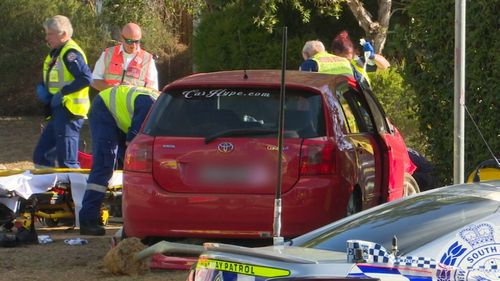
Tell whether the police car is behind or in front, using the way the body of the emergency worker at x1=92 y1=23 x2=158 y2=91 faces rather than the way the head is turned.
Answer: in front

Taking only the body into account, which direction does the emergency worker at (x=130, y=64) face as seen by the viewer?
toward the camera

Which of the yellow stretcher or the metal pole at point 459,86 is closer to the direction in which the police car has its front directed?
the metal pole

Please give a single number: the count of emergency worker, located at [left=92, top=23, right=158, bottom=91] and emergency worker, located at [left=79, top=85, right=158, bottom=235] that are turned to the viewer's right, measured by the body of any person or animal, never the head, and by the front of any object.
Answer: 1

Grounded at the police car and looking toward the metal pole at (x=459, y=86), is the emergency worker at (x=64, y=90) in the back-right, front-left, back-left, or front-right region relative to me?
front-left

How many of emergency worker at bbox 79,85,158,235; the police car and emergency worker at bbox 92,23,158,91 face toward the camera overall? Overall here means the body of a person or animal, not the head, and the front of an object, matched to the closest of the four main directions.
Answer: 1

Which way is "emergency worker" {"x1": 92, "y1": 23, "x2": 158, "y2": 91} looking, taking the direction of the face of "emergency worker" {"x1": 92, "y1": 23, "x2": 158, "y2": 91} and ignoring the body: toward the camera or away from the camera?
toward the camera

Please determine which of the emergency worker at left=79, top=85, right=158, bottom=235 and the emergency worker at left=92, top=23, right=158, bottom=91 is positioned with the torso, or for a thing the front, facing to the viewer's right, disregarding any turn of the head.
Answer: the emergency worker at left=79, top=85, right=158, bottom=235

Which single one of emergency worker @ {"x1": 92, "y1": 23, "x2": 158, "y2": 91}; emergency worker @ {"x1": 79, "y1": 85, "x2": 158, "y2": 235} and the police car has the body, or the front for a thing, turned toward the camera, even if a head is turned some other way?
emergency worker @ {"x1": 92, "y1": 23, "x2": 158, "y2": 91}

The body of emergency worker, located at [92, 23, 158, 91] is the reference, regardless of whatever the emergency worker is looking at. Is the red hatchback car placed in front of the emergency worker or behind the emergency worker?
in front

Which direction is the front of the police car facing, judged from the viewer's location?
facing away from the viewer and to the right of the viewer

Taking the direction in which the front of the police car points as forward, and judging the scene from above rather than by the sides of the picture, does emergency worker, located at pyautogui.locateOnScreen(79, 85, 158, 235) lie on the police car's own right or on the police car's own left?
on the police car's own left

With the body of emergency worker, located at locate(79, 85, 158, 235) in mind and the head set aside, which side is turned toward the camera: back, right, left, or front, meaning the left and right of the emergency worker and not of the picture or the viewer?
right
